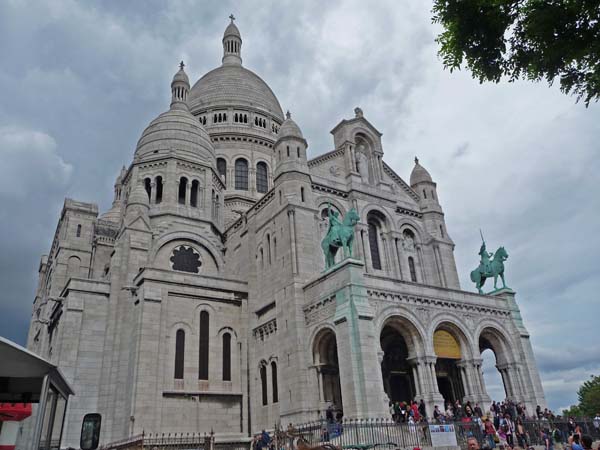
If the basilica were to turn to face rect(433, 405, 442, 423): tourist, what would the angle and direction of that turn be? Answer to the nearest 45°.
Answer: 0° — it already faces them

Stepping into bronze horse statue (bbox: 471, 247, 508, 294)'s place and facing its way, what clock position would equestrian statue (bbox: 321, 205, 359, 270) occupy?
The equestrian statue is roughly at 3 o'clock from the bronze horse statue.

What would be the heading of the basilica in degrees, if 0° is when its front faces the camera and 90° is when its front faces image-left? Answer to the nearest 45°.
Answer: approximately 315°

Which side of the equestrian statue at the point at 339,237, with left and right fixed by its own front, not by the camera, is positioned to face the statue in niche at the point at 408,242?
left

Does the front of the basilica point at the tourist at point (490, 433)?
yes

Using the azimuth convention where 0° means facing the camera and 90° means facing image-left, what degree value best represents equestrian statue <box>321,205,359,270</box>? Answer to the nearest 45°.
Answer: approximately 315°
